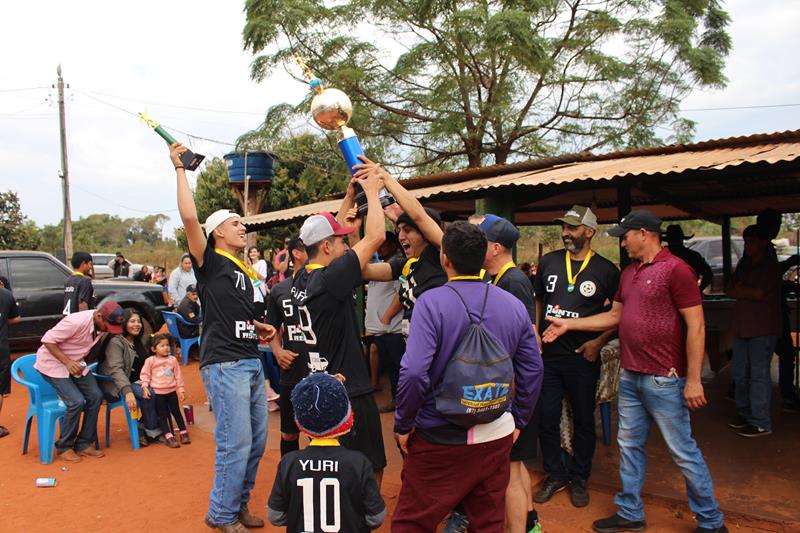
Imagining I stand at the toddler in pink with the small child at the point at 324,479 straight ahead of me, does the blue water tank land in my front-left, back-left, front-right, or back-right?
back-left

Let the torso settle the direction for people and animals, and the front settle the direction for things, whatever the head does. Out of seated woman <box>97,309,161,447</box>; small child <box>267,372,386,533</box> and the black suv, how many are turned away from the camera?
1

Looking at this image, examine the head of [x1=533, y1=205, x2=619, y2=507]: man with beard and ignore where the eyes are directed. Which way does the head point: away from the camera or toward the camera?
toward the camera

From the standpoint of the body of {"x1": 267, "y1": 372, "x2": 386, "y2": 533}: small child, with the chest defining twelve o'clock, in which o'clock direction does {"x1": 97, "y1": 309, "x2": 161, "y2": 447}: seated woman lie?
The seated woman is roughly at 11 o'clock from the small child.

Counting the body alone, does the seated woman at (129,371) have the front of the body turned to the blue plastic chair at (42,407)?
no

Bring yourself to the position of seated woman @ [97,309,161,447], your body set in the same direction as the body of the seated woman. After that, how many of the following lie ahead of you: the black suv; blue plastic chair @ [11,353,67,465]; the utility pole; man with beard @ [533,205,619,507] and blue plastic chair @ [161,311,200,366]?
1

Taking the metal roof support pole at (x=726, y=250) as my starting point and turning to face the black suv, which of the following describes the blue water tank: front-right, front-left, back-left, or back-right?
front-right

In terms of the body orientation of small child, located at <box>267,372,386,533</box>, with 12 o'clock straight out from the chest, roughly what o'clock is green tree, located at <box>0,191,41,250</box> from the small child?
The green tree is roughly at 11 o'clock from the small child.

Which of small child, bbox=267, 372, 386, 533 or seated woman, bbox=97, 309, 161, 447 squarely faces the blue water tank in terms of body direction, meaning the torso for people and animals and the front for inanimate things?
the small child

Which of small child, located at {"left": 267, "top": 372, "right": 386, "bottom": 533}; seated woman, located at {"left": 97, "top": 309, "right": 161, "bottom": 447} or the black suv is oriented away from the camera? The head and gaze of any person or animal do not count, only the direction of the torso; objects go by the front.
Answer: the small child

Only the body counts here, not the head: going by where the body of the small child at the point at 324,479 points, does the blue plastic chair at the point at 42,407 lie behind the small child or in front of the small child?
in front

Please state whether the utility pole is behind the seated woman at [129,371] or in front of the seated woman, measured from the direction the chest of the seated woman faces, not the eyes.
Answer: behind

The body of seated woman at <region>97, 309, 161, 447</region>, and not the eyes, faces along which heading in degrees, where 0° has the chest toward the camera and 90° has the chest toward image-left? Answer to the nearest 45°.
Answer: approximately 315°

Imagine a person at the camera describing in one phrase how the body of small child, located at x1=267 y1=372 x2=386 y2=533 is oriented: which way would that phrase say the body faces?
away from the camera
